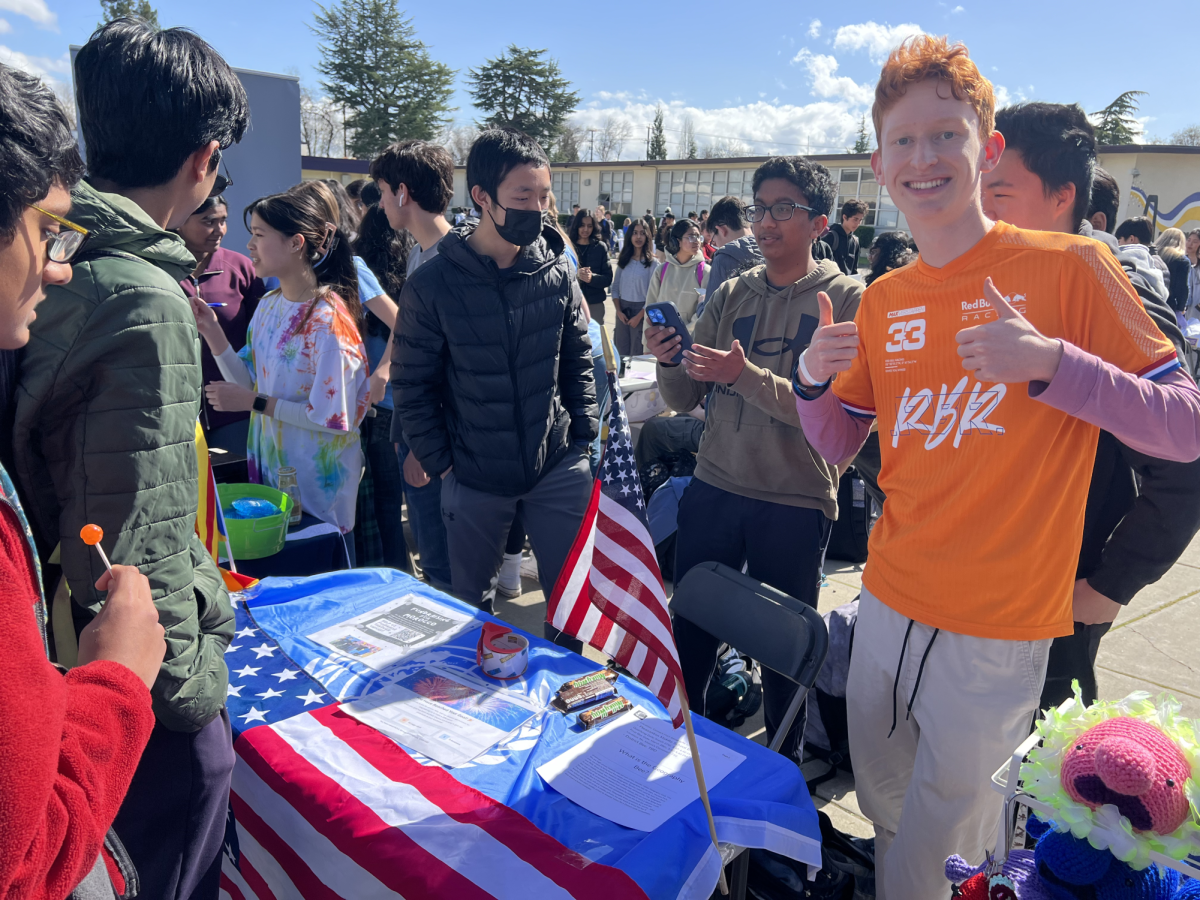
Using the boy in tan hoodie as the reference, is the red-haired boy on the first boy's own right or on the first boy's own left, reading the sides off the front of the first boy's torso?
on the first boy's own left

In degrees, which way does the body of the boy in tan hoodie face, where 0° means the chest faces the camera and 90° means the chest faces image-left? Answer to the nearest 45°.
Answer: approximately 45°

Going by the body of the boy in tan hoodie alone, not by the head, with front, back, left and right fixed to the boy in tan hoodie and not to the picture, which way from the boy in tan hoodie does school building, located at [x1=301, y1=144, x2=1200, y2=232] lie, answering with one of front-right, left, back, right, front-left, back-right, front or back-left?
back-right
